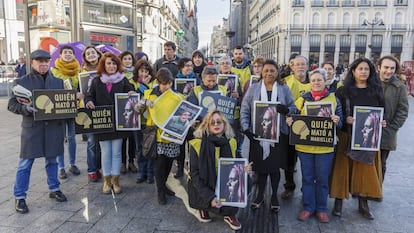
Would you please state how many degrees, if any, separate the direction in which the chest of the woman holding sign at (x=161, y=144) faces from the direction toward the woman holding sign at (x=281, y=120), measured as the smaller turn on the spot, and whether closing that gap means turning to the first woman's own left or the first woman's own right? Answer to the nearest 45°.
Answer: approximately 45° to the first woman's own left

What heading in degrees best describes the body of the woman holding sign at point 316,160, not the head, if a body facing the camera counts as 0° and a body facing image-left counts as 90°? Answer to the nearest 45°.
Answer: approximately 0°

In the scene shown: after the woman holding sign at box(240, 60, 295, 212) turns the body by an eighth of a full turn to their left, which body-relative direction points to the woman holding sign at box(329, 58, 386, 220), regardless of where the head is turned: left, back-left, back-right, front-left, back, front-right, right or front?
front-left

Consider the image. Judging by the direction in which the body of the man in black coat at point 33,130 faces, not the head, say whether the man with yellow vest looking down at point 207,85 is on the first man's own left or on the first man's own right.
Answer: on the first man's own left

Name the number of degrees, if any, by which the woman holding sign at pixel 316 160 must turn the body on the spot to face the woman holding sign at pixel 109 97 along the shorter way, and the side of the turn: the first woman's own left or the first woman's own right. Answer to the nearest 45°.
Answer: approximately 90° to the first woman's own right

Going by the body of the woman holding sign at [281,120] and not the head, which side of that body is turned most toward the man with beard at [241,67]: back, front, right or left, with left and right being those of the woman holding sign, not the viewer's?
back

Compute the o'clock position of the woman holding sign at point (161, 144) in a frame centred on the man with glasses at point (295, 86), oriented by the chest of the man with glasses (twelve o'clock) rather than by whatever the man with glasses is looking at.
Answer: The woman holding sign is roughly at 2 o'clock from the man with glasses.
